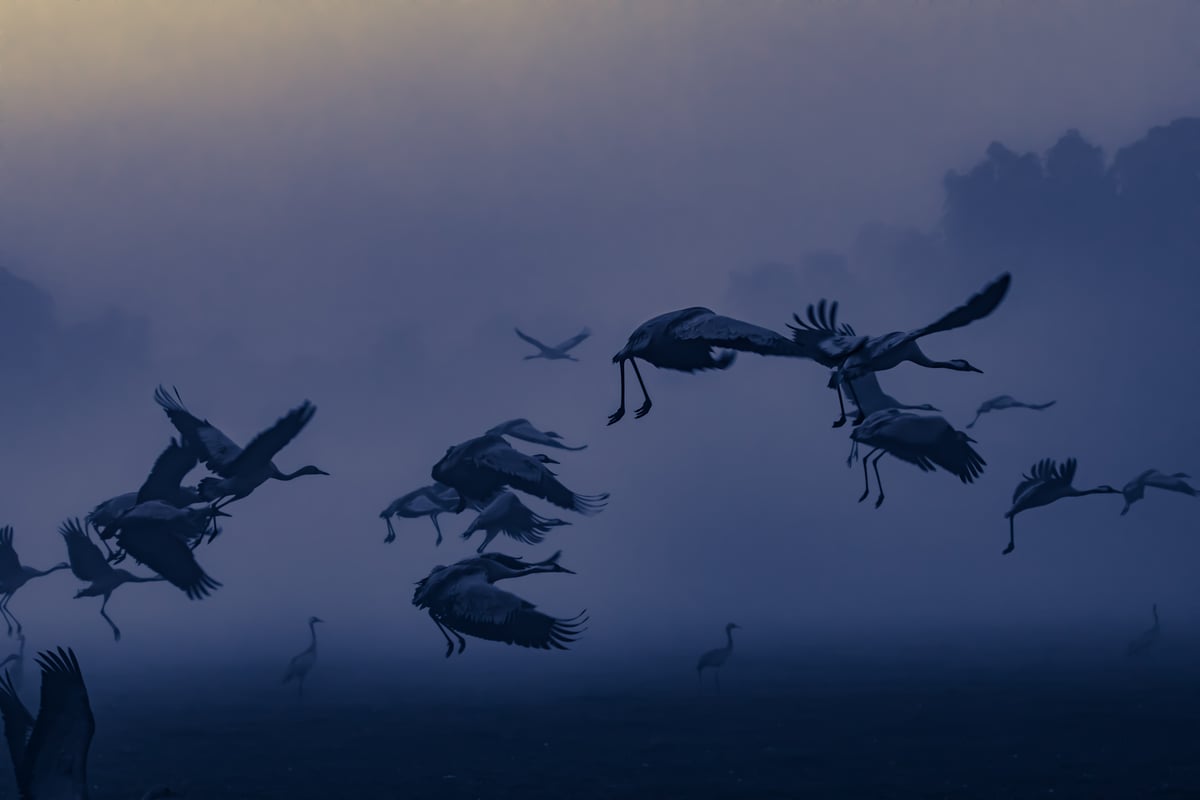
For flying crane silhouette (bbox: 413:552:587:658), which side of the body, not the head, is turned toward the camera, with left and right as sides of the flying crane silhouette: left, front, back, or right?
right

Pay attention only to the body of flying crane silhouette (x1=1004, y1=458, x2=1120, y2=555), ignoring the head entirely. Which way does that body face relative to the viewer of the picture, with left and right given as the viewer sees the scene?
facing to the right of the viewer

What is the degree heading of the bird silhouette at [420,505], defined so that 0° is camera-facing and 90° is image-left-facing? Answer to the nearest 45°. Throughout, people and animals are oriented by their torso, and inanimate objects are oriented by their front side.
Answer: approximately 270°

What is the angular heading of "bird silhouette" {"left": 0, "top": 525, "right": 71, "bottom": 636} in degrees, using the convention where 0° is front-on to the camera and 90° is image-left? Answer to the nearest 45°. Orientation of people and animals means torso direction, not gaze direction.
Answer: approximately 270°

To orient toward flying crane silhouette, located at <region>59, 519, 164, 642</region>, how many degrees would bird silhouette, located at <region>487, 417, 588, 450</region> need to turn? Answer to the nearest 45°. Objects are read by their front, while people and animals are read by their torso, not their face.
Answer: approximately 135° to its left

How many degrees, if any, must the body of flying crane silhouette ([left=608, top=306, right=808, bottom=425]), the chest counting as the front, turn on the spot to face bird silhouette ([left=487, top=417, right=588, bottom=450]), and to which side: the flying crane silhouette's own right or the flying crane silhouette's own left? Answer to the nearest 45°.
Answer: approximately 90° to the flying crane silhouette's own left

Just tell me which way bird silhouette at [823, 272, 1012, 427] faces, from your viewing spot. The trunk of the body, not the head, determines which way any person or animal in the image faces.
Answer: facing to the right of the viewer

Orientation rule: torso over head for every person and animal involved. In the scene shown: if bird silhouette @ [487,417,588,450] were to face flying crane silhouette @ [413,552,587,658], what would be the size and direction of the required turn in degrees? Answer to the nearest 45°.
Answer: approximately 90° to its right

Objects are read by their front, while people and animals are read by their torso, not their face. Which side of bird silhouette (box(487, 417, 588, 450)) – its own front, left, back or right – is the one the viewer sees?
right

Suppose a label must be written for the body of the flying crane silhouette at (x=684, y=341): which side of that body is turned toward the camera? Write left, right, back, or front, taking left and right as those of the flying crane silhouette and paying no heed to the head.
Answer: right

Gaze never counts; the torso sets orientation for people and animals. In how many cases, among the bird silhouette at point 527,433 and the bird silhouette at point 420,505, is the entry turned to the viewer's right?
2
